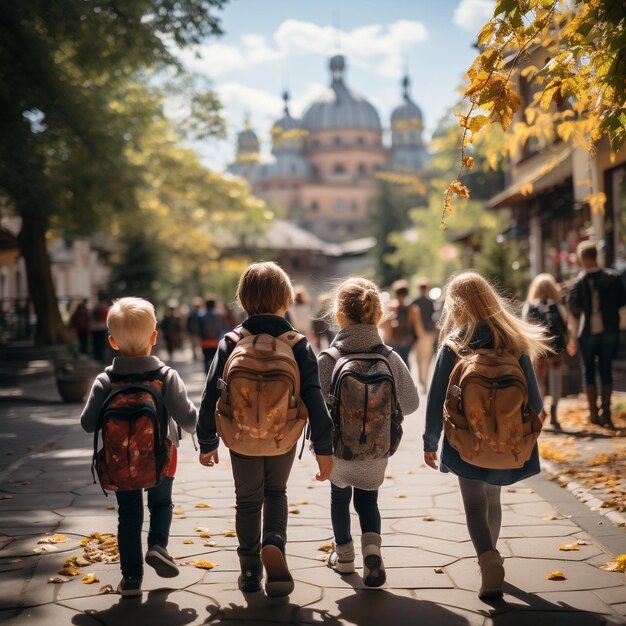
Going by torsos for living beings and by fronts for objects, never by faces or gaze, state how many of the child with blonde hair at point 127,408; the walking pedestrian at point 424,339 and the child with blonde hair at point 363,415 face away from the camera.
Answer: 3

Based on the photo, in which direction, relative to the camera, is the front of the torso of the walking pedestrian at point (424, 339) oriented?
away from the camera

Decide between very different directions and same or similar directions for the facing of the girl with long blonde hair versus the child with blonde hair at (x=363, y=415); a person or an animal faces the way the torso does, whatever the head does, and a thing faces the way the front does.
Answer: same or similar directions

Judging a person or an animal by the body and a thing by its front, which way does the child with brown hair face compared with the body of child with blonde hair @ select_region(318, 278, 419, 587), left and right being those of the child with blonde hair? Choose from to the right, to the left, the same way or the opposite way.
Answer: the same way

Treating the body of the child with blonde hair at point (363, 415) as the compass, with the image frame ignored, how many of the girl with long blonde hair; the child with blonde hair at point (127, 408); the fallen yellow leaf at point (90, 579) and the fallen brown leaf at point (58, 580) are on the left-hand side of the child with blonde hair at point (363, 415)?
3

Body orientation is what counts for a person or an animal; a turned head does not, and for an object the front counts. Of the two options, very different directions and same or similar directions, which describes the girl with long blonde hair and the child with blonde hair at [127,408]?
same or similar directions

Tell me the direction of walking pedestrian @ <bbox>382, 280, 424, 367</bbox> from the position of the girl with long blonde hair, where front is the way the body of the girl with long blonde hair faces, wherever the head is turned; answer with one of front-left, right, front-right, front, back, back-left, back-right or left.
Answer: front

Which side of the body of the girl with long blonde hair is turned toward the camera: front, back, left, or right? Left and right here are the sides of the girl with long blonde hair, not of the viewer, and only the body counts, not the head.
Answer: back

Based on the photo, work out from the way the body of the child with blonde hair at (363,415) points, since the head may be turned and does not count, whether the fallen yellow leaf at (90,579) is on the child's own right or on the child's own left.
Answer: on the child's own left

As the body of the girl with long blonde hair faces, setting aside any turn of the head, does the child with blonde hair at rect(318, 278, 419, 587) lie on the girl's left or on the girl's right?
on the girl's left

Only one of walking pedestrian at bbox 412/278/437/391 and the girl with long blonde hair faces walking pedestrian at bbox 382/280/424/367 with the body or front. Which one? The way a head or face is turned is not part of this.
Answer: the girl with long blonde hair

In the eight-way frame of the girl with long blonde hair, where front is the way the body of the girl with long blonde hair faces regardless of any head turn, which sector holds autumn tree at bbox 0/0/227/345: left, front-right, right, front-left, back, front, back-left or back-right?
front-left

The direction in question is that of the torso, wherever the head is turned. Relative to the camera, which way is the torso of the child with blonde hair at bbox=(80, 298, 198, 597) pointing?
away from the camera

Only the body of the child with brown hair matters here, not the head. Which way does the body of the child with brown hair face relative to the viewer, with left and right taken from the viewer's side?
facing away from the viewer

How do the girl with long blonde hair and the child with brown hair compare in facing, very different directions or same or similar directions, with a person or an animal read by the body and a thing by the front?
same or similar directions

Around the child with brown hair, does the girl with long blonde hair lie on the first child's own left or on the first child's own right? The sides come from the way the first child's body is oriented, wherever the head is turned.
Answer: on the first child's own right

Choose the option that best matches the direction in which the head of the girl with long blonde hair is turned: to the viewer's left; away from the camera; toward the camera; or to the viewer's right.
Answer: away from the camera
